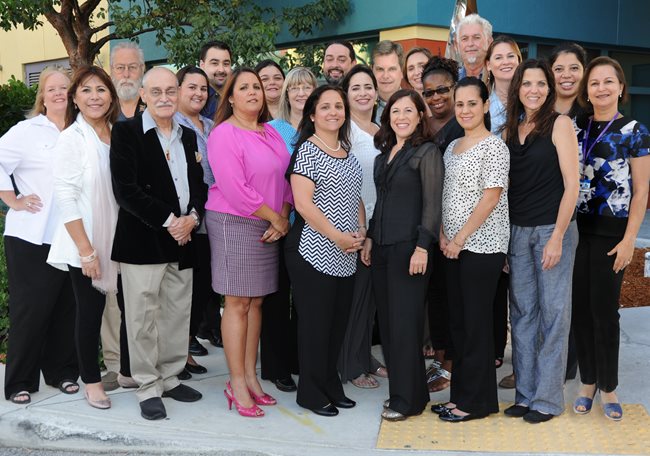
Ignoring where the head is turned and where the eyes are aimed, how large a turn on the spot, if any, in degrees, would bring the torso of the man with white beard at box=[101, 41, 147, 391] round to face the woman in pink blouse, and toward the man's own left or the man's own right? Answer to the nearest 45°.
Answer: approximately 45° to the man's own left

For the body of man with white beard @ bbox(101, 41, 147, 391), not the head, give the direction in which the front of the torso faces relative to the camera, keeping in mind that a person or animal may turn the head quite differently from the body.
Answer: toward the camera

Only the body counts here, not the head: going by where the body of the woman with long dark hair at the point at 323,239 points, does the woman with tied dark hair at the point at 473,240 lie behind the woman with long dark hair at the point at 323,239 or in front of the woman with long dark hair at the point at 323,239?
in front

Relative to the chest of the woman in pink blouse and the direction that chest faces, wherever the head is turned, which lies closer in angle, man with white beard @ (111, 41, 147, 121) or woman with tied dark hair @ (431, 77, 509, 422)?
the woman with tied dark hair

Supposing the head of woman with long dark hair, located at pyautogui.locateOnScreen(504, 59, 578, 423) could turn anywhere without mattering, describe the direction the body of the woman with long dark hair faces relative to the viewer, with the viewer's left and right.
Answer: facing the viewer and to the left of the viewer

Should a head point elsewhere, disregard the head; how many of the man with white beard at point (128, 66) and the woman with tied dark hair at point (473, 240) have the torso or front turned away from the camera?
0

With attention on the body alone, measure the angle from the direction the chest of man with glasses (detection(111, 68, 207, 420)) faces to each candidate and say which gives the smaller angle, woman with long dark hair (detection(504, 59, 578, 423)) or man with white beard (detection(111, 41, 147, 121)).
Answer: the woman with long dark hair

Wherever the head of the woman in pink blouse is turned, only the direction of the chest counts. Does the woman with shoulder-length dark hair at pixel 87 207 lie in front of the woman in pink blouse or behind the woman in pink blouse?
behind

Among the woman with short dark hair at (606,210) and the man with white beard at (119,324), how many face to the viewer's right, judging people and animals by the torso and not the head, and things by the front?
0

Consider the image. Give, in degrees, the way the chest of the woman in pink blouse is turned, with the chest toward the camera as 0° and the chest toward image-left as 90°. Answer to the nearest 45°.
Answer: approximately 315°
